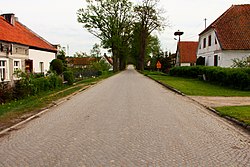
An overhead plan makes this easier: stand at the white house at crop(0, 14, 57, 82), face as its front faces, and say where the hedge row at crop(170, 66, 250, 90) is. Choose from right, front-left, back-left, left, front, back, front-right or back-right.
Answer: front

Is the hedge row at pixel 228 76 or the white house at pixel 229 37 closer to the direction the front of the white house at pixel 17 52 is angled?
the hedge row

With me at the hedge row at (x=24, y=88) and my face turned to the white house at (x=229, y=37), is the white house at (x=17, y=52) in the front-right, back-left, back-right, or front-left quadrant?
front-left

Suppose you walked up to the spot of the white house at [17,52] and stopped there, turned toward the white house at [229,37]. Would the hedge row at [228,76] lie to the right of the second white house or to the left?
right

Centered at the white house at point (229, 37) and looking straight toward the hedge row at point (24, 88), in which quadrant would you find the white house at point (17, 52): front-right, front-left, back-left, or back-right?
front-right

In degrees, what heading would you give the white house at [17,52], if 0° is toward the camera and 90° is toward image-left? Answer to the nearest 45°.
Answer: approximately 315°

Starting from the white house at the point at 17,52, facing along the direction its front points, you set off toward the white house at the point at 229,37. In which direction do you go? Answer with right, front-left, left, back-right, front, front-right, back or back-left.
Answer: front-left

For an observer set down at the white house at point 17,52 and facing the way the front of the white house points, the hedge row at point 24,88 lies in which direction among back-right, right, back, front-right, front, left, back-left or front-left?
front-right

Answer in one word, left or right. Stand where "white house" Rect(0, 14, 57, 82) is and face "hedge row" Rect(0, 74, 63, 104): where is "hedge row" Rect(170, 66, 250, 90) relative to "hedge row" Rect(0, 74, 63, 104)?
left

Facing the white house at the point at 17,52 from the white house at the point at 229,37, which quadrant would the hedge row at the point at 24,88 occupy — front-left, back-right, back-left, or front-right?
front-left
